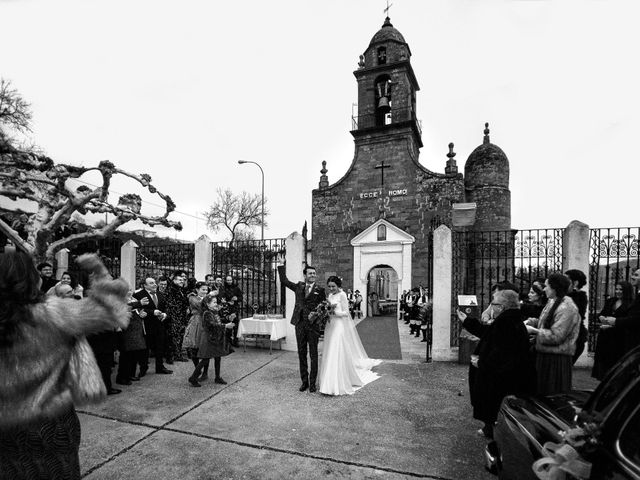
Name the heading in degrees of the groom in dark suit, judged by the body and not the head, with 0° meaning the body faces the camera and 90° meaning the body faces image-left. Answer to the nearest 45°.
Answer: approximately 0°

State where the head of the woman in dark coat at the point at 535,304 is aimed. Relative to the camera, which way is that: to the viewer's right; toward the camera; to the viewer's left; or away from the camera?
to the viewer's left

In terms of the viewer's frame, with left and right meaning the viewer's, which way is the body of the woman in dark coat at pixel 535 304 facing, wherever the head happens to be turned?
facing to the left of the viewer

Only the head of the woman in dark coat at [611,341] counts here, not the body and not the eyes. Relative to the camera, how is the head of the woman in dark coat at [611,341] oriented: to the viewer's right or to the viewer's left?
to the viewer's left

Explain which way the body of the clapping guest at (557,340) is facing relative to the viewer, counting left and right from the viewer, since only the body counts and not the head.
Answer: facing to the left of the viewer

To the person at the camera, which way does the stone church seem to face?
facing the viewer

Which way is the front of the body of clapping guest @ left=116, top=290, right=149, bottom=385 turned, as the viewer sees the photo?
to the viewer's right

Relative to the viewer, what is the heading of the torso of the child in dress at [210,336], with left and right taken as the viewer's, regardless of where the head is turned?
facing to the right of the viewer

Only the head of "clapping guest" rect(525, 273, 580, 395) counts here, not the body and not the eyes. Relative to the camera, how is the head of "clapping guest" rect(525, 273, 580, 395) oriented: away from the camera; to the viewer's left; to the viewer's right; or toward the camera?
to the viewer's left

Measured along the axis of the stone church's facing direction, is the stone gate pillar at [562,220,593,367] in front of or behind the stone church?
in front

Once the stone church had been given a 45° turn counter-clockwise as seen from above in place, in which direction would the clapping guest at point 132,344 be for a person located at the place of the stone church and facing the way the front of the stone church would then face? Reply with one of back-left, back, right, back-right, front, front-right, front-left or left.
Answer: front-right

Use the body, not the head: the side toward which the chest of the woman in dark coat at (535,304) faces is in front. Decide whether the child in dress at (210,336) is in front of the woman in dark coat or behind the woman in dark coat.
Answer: in front

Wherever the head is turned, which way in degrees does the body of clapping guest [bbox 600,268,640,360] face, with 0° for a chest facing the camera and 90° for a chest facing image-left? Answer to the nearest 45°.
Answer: approximately 90°
